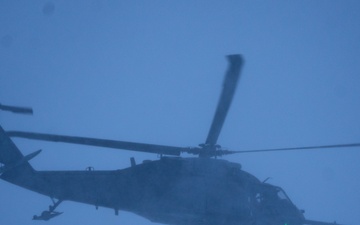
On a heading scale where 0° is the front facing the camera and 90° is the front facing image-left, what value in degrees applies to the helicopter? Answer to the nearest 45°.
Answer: approximately 270°
